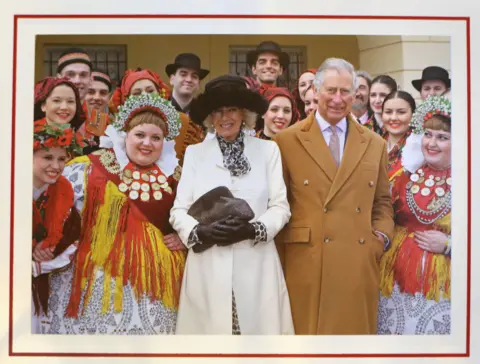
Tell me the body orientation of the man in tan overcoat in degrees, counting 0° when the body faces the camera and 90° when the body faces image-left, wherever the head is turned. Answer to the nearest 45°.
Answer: approximately 0°

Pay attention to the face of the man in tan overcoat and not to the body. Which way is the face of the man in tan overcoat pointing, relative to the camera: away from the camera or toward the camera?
toward the camera
